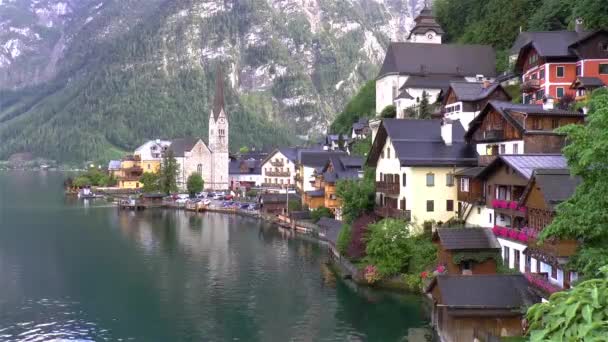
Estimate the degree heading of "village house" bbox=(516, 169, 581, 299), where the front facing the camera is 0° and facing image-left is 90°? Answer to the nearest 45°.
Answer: approximately 45°

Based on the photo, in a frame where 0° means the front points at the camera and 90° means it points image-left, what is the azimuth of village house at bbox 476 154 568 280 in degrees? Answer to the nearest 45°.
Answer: approximately 45°

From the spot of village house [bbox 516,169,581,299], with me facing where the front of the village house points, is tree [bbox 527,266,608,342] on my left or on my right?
on my left
